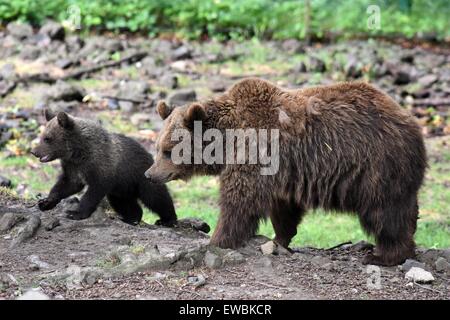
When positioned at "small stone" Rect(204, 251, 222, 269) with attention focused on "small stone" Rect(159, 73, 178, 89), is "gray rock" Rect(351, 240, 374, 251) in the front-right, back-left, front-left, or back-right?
front-right

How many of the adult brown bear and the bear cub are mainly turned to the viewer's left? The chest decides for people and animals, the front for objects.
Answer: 2

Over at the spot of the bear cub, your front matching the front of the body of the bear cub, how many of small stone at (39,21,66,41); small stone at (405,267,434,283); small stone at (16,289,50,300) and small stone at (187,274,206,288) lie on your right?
1

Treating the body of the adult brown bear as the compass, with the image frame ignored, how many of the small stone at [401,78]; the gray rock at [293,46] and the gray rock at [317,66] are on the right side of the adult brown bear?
3

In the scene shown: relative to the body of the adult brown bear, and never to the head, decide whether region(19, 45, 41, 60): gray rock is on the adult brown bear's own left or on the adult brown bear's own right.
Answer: on the adult brown bear's own right

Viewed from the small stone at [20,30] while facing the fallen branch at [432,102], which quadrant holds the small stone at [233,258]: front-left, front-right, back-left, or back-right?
front-right

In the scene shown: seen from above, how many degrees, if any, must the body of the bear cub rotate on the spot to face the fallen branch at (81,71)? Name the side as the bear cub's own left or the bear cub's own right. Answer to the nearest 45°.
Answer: approximately 90° to the bear cub's own right

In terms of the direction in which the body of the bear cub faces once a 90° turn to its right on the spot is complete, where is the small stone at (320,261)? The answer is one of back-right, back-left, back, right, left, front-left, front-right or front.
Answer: back-right

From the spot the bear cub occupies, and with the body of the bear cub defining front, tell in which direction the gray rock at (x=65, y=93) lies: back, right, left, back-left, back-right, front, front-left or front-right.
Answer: right

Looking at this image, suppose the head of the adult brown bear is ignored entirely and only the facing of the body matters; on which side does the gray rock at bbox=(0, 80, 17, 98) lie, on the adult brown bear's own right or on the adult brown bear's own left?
on the adult brown bear's own right

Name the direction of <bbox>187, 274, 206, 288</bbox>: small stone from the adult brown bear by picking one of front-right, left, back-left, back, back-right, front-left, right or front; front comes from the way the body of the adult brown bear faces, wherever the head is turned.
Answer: front-left

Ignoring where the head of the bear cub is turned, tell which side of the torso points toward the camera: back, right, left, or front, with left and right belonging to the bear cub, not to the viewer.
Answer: left

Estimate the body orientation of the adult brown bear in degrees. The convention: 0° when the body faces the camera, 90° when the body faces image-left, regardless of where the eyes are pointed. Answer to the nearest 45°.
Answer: approximately 90°

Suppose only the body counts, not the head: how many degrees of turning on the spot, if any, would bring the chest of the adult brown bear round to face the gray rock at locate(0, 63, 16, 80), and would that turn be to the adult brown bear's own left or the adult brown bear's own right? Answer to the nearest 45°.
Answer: approximately 45° to the adult brown bear's own right

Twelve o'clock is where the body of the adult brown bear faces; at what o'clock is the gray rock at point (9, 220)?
The gray rock is roughly at 12 o'clock from the adult brown bear.

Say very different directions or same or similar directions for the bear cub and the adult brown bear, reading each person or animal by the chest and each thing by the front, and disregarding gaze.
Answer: same or similar directions
